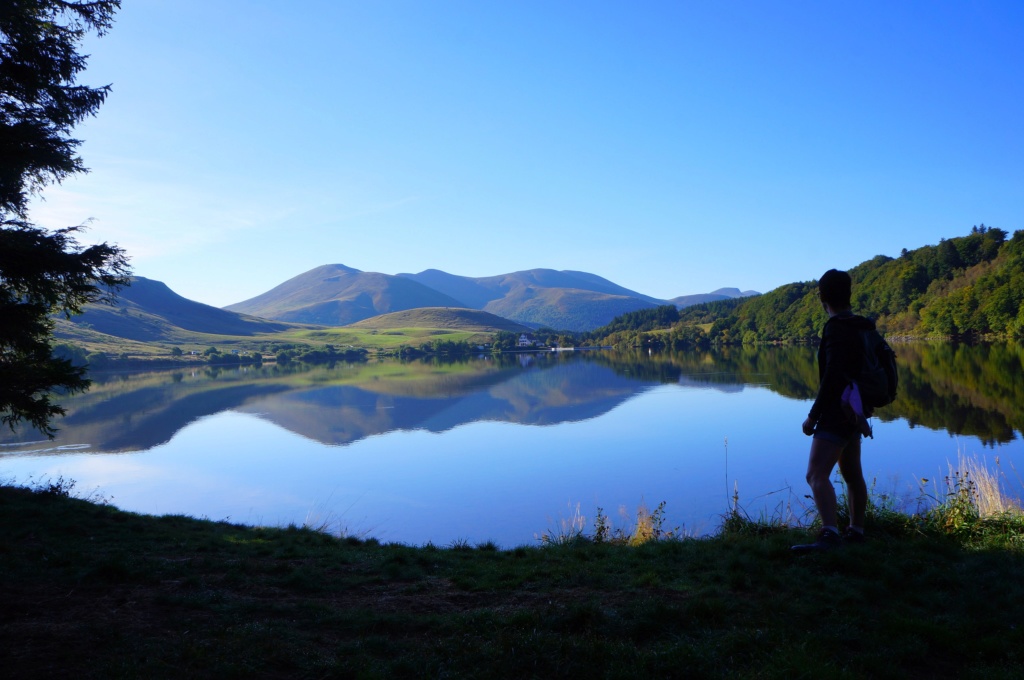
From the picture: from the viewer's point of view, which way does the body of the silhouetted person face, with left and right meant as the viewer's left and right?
facing to the left of the viewer

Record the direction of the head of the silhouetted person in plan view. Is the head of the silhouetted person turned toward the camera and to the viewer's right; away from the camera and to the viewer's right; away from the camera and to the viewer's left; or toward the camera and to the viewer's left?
away from the camera and to the viewer's left
